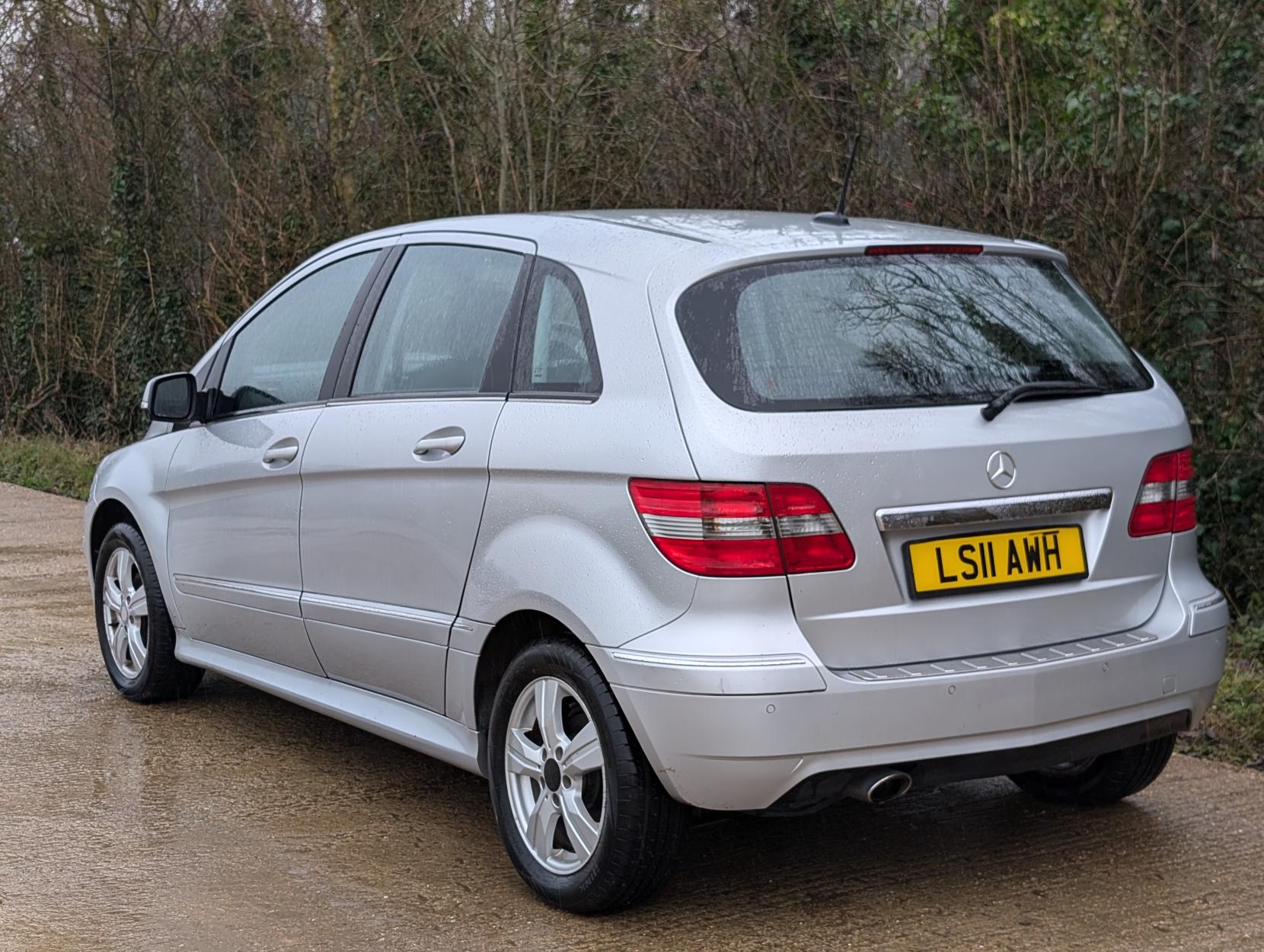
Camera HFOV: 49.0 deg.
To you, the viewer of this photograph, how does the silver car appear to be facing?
facing away from the viewer and to the left of the viewer
